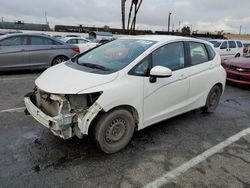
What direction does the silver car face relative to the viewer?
to the viewer's left

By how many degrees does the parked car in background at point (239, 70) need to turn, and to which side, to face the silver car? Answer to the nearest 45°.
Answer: approximately 45° to its right

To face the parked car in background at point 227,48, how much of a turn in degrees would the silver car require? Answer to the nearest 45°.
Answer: approximately 180°

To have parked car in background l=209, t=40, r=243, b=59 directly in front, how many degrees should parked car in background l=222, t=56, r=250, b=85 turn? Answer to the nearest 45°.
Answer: approximately 135° to its right

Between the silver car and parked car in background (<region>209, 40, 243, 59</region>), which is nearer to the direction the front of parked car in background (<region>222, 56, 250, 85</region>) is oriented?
the silver car

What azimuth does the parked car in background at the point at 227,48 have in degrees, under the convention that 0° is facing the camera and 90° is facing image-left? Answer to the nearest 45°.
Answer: approximately 45°

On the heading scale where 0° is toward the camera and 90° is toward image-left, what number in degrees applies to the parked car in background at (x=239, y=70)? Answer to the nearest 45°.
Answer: approximately 45°
